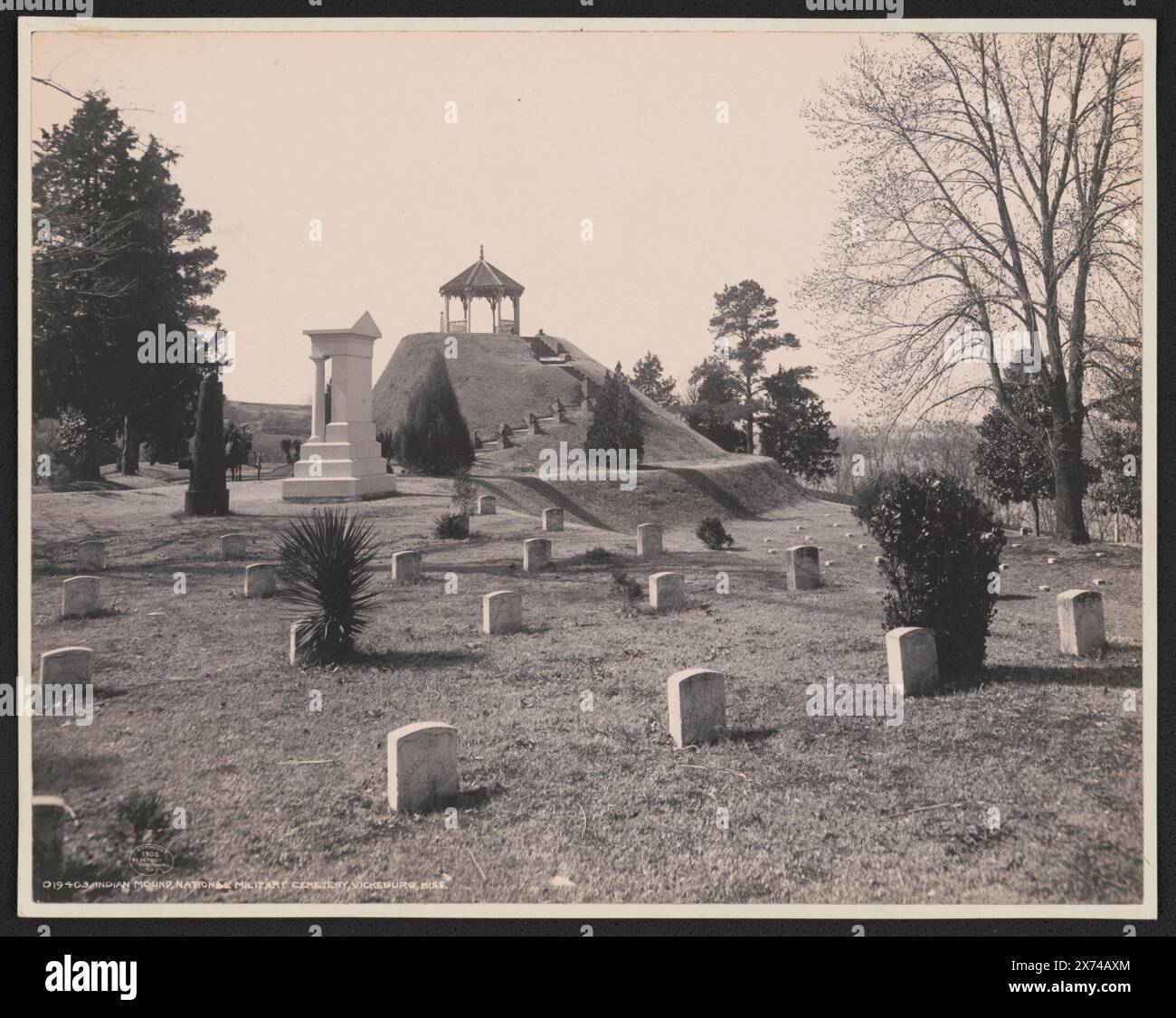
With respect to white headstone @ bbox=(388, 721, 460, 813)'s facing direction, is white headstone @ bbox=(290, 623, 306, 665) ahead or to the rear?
to the rear

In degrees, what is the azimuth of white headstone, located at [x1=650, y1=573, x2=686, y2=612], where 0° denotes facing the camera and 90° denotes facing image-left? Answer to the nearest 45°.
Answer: approximately 315°

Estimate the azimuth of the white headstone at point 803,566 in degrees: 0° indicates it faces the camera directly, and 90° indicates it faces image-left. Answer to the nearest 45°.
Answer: approximately 315°

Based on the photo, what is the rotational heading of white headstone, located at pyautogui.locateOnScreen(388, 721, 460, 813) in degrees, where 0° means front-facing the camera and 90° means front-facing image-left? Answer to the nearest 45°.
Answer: approximately 315°

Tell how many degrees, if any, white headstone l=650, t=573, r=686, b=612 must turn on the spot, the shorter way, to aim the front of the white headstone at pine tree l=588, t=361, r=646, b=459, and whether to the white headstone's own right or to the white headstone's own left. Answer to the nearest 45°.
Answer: approximately 135° to the white headstone's own left

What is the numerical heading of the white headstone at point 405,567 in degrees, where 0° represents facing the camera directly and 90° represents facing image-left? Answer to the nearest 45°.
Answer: approximately 315°

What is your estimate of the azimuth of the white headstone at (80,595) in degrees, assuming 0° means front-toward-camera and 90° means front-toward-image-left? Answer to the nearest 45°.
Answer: approximately 0°
